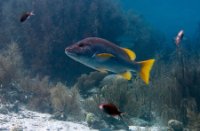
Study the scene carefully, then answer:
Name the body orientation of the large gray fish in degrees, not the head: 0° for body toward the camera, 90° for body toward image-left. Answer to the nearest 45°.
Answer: approximately 90°
